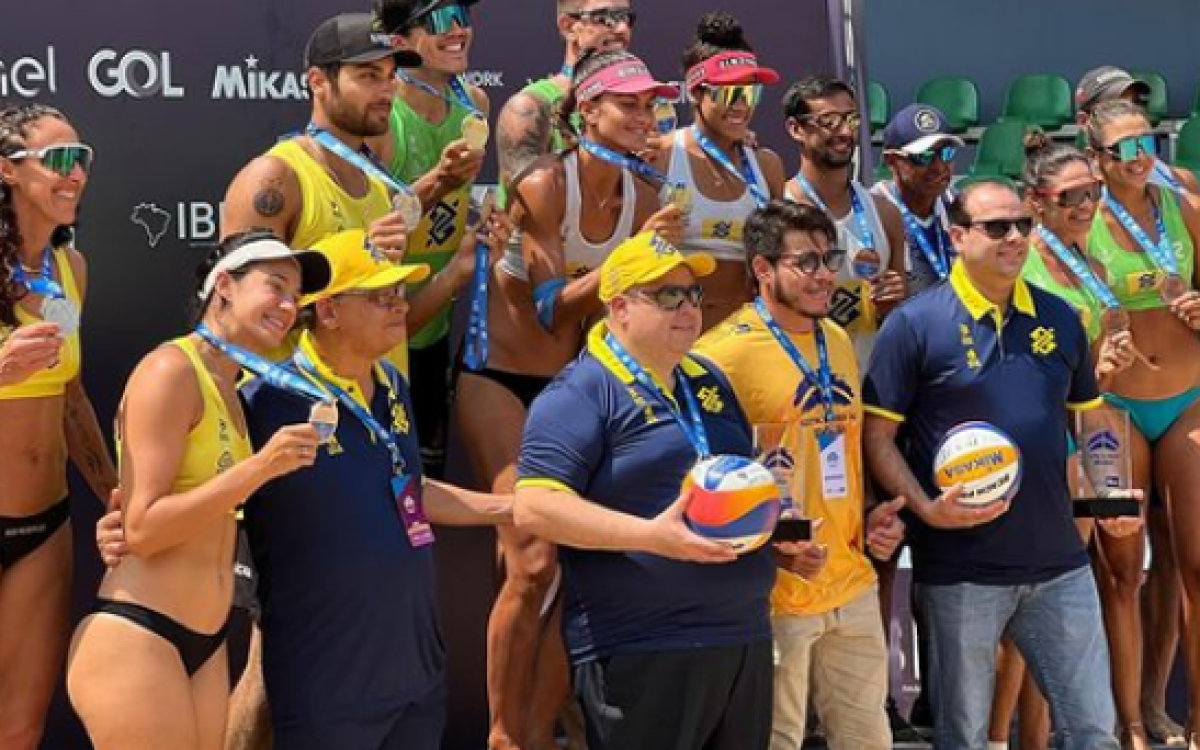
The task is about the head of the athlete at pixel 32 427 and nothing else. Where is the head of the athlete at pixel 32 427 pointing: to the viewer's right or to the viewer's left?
to the viewer's right

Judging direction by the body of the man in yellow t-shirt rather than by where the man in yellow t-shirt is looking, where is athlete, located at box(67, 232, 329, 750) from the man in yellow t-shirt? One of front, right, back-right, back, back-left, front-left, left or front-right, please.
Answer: right

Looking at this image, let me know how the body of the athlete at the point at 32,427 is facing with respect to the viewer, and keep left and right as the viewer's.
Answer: facing the viewer and to the right of the viewer

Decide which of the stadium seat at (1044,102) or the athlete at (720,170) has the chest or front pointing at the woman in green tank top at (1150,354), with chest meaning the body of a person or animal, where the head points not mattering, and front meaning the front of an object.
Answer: the stadium seat

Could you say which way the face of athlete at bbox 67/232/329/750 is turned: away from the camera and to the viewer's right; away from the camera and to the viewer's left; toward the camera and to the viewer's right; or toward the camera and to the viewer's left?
toward the camera and to the viewer's right

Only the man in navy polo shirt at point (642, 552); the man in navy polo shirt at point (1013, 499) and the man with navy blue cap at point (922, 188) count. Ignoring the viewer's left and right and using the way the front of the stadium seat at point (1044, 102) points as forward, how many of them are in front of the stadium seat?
3

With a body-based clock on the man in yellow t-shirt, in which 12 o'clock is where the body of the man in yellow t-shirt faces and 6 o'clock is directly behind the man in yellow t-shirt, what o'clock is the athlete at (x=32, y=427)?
The athlete is roughly at 4 o'clock from the man in yellow t-shirt.

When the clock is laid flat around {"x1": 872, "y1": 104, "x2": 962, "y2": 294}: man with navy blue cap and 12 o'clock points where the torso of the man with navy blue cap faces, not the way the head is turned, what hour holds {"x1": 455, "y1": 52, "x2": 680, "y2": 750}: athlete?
The athlete is roughly at 3 o'clock from the man with navy blue cap.

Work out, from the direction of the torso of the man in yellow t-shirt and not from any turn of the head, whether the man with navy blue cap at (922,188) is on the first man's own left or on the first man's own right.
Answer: on the first man's own left

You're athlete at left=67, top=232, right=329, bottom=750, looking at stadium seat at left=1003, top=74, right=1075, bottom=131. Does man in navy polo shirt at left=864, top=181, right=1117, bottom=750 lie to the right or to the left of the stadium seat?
right

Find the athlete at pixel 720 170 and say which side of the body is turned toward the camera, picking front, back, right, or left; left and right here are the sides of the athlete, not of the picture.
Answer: front

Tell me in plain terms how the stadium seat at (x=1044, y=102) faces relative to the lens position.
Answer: facing the viewer

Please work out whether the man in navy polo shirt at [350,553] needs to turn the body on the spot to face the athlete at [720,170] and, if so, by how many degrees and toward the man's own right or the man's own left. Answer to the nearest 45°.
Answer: approximately 90° to the man's own left

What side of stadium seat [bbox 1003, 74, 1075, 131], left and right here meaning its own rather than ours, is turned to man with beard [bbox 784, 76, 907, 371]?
front

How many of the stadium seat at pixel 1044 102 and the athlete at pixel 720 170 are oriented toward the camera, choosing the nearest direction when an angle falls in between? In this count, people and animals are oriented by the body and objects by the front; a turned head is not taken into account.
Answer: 2
